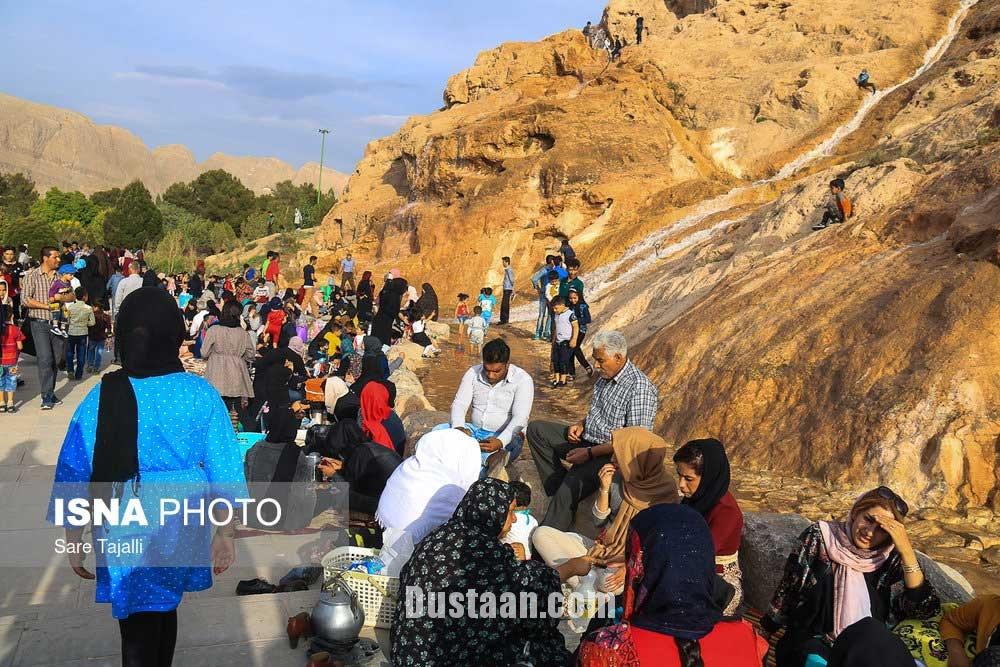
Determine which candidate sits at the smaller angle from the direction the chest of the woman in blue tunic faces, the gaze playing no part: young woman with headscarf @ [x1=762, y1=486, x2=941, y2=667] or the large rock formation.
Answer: the large rock formation

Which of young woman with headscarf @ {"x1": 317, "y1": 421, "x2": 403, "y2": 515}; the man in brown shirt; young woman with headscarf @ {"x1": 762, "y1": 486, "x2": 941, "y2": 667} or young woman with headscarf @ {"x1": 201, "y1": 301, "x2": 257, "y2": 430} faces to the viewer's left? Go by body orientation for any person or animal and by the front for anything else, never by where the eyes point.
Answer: young woman with headscarf @ {"x1": 317, "y1": 421, "x2": 403, "y2": 515}

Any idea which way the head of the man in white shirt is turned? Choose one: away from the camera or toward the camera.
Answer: toward the camera

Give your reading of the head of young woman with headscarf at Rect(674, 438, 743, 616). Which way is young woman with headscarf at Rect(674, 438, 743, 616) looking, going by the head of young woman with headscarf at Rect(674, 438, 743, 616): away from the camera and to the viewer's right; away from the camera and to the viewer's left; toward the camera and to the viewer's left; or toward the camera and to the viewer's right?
toward the camera and to the viewer's left

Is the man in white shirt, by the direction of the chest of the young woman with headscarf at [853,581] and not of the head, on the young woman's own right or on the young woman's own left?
on the young woman's own right

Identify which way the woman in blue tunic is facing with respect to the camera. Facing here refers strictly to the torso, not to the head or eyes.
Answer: away from the camera

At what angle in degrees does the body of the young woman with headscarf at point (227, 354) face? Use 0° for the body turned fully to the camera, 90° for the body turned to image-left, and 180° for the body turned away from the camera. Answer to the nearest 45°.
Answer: approximately 180°

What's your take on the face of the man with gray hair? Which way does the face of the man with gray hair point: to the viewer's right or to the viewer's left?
to the viewer's left
